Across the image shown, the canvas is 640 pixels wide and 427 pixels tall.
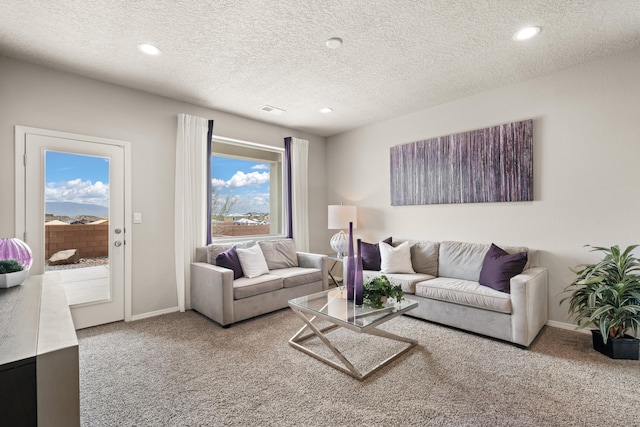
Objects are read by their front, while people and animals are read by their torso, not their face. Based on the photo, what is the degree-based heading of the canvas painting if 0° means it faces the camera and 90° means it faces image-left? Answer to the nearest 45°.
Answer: approximately 45°

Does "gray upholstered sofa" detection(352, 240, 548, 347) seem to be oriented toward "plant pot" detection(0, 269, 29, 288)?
yes

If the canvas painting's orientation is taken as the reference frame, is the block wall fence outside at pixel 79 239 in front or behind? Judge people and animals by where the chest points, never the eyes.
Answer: in front

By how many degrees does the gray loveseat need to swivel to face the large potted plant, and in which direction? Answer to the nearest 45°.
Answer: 0° — it already faces it

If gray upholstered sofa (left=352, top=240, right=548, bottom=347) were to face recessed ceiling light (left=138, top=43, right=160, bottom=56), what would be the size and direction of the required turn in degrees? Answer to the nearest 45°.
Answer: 0° — it already faces it

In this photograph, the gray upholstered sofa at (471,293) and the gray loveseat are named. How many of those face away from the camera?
0

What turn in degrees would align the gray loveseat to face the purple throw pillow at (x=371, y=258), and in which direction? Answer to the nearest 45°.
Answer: approximately 45° to its left

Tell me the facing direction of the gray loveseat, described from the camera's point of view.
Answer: facing the viewer and to the right of the viewer

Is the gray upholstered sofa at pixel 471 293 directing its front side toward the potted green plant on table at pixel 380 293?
yes
